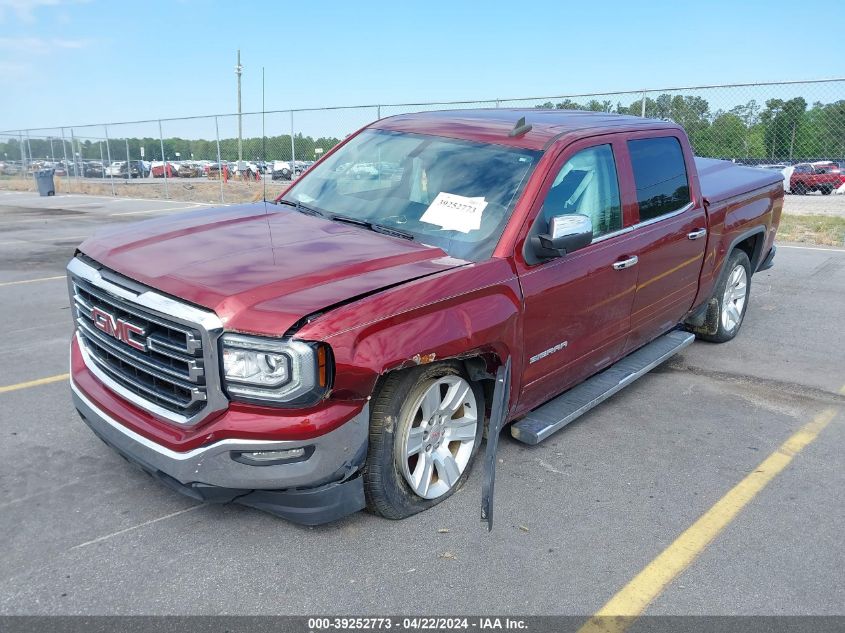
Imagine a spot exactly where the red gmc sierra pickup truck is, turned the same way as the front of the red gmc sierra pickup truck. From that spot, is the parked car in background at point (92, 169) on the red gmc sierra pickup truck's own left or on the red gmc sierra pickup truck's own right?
on the red gmc sierra pickup truck's own right

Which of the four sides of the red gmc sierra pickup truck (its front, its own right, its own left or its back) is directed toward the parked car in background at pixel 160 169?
right

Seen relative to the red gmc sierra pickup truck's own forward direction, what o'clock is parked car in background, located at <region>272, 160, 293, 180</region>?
The parked car in background is roughly at 4 o'clock from the red gmc sierra pickup truck.

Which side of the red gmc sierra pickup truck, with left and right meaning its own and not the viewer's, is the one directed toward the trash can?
right

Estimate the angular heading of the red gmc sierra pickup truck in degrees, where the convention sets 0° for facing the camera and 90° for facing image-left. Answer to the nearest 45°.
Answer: approximately 45°

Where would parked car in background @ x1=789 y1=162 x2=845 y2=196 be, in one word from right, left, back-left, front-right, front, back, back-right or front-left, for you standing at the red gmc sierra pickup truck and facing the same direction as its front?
back

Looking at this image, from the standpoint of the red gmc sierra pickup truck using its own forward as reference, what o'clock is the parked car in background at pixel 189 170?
The parked car in background is roughly at 4 o'clock from the red gmc sierra pickup truck.
